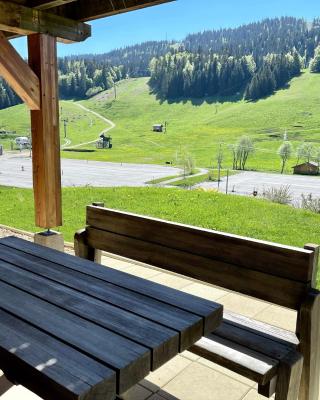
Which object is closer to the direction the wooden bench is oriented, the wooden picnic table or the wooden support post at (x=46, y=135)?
the wooden picnic table

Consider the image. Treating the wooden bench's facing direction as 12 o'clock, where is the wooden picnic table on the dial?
The wooden picnic table is roughly at 12 o'clock from the wooden bench.

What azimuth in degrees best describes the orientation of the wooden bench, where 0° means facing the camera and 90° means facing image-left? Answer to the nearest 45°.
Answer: approximately 45°

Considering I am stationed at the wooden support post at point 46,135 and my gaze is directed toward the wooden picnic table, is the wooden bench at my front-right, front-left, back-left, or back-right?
front-left

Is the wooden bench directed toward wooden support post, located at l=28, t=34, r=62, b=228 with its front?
no
